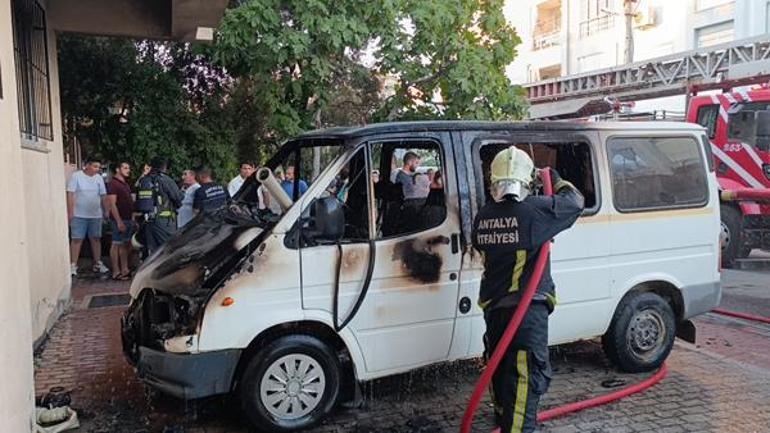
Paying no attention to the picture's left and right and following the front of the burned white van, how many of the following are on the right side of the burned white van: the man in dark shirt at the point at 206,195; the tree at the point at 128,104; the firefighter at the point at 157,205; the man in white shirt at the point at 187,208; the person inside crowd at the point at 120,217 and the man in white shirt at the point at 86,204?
6

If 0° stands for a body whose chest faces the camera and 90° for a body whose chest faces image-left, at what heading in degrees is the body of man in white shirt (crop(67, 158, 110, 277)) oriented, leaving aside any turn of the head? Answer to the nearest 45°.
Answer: approximately 315°

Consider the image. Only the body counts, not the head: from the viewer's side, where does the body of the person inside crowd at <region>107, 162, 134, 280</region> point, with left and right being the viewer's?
facing the viewer and to the right of the viewer

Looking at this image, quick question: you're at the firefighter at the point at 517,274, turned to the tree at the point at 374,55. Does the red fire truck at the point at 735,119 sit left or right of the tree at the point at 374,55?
right

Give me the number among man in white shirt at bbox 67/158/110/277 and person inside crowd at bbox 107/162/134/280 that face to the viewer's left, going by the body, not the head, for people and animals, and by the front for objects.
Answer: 0

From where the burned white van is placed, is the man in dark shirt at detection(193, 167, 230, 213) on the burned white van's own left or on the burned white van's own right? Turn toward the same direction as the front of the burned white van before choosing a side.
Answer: on the burned white van's own right

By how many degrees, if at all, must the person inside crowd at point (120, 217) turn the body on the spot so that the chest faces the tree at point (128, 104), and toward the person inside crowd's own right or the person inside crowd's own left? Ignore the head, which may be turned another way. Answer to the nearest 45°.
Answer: approximately 135° to the person inside crowd's own left

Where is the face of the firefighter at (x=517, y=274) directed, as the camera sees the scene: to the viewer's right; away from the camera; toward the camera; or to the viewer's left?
away from the camera

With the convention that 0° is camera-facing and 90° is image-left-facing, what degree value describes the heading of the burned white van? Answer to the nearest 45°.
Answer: approximately 45°
